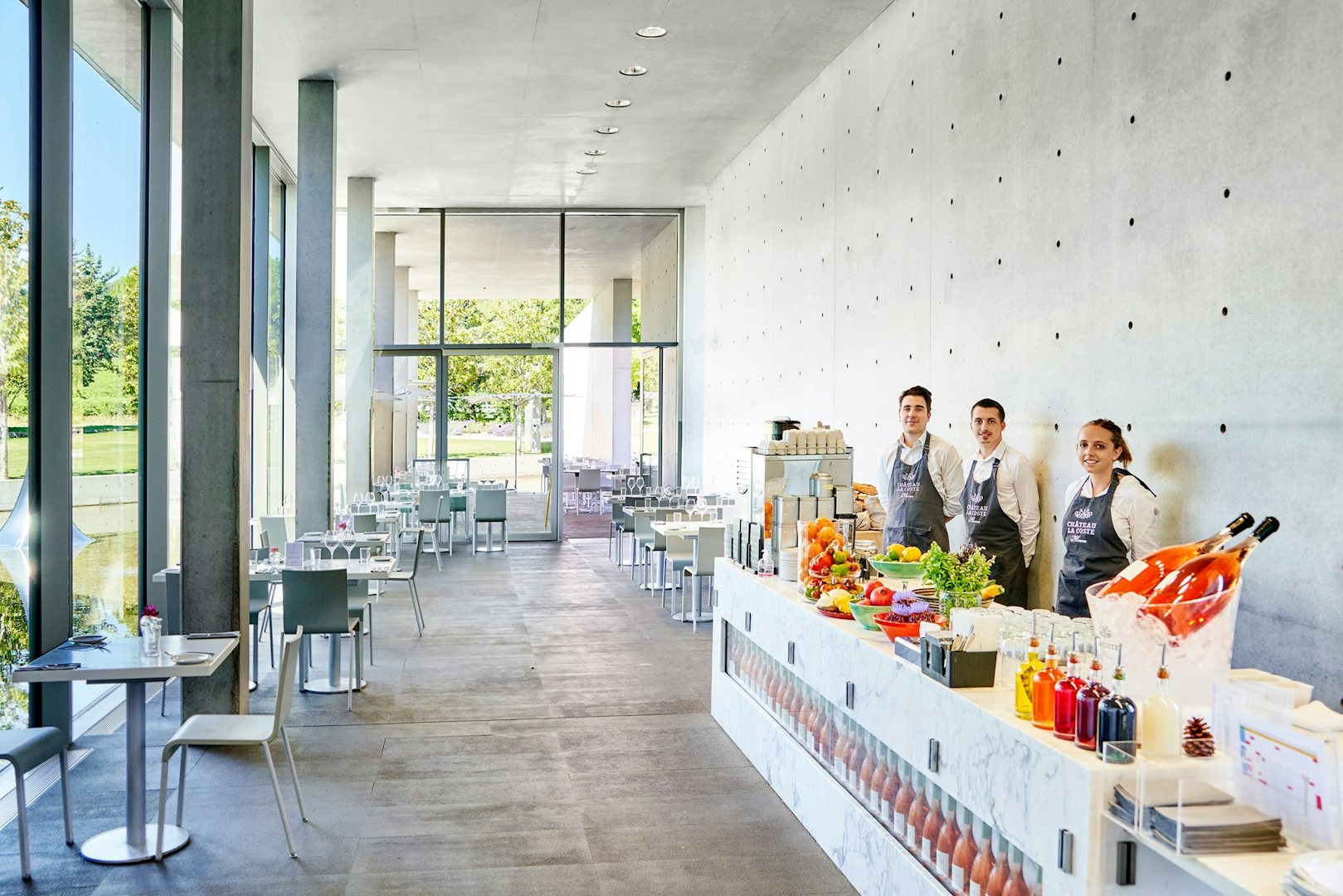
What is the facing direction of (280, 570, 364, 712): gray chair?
away from the camera

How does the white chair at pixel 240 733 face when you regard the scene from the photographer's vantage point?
facing to the left of the viewer

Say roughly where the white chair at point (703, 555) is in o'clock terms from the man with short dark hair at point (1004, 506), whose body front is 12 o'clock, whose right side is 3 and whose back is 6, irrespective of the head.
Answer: The white chair is roughly at 3 o'clock from the man with short dark hair.

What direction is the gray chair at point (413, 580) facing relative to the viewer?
to the viewer's left

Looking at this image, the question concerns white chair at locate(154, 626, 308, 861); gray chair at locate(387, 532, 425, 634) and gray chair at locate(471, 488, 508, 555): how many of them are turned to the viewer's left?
2

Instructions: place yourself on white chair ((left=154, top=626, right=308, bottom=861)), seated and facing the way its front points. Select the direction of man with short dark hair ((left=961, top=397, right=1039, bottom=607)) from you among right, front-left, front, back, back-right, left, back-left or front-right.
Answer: back

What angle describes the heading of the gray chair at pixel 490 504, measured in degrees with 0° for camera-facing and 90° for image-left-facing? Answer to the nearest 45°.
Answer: approximately 180°

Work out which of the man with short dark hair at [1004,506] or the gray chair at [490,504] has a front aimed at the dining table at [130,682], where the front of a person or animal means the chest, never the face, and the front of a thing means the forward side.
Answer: the man with short dark hair

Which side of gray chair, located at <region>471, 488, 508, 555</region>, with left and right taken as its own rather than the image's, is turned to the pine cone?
back

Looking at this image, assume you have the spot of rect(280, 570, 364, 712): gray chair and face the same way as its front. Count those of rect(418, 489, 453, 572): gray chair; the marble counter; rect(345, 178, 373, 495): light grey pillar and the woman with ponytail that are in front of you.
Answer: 2

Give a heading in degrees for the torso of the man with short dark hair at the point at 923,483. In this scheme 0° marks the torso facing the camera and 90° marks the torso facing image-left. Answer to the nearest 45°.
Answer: approximately 45°

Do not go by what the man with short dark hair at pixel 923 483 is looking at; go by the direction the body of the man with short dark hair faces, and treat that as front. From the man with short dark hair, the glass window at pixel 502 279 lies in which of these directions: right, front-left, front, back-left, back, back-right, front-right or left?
right

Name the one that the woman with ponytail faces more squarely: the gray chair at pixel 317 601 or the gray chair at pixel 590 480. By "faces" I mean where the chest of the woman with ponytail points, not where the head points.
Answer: the gray chair at pixel 317 601

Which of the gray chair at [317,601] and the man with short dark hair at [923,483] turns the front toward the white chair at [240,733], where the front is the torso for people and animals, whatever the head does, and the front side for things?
the man with short dark hair
